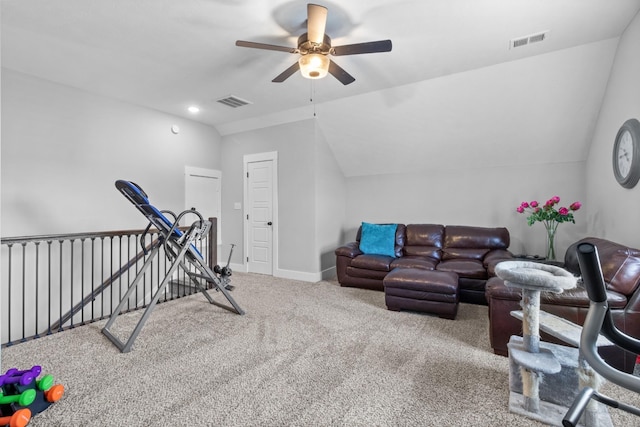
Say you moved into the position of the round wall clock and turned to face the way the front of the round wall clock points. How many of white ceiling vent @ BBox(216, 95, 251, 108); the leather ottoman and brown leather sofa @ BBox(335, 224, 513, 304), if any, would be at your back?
0

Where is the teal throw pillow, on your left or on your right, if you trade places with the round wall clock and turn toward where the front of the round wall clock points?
on your right

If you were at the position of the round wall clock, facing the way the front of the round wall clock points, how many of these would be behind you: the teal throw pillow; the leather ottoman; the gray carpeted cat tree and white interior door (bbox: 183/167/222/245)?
0

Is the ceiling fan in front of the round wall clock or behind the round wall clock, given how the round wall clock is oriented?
in front

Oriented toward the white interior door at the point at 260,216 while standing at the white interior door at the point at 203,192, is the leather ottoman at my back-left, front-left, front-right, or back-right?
front-right

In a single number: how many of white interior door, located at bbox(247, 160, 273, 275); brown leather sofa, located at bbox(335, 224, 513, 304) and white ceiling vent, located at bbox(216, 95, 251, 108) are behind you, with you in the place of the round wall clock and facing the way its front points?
0

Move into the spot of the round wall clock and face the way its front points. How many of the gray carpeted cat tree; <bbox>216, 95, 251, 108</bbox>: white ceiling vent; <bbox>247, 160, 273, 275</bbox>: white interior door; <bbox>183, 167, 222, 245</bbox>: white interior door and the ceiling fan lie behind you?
0

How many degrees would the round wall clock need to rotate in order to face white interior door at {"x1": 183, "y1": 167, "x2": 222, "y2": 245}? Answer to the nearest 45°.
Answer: approximately 45° to its right

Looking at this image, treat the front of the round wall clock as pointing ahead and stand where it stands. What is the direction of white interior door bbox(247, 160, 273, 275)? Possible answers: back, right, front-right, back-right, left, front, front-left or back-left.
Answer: front-right

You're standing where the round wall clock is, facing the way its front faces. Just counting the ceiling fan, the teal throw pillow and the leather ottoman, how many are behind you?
0

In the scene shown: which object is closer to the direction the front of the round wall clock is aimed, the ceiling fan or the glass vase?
the ceiling fan

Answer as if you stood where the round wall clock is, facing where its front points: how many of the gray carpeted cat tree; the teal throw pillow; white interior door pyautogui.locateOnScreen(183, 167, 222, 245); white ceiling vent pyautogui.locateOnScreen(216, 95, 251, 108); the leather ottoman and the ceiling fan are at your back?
0

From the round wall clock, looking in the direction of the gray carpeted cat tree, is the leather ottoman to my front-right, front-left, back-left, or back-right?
front-right

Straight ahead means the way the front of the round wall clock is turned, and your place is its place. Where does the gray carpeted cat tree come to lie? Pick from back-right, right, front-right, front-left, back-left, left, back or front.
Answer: front-left

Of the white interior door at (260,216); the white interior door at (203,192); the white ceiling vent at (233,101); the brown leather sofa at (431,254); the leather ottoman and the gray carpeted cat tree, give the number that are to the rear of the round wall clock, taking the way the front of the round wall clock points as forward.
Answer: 0

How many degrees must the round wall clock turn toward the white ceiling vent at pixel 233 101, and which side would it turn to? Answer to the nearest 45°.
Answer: approximately 45° to its right

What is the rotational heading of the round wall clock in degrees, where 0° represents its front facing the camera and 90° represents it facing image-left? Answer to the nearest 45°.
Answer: approximately 45°

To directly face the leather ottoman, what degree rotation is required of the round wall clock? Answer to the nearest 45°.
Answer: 0° — it already faces it
